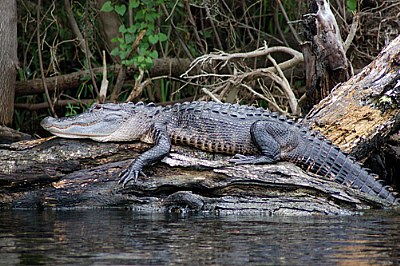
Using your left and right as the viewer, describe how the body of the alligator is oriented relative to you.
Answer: facing to the left of the viewer

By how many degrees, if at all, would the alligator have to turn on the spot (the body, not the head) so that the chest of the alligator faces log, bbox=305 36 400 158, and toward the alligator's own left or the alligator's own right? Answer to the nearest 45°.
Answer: approximately 135° to the alligator's own right

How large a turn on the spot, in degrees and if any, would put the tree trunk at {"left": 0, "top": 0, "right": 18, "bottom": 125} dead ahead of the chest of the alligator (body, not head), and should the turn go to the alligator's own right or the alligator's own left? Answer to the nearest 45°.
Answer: approximately 45° to the alligator's own right

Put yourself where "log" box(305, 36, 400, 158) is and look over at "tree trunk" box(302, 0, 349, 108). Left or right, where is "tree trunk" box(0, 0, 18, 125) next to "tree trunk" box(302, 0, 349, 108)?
left

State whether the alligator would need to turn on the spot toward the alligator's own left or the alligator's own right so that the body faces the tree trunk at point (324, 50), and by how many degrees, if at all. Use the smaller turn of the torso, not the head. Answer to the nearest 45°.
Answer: approximately 135° to the alligator's own right
